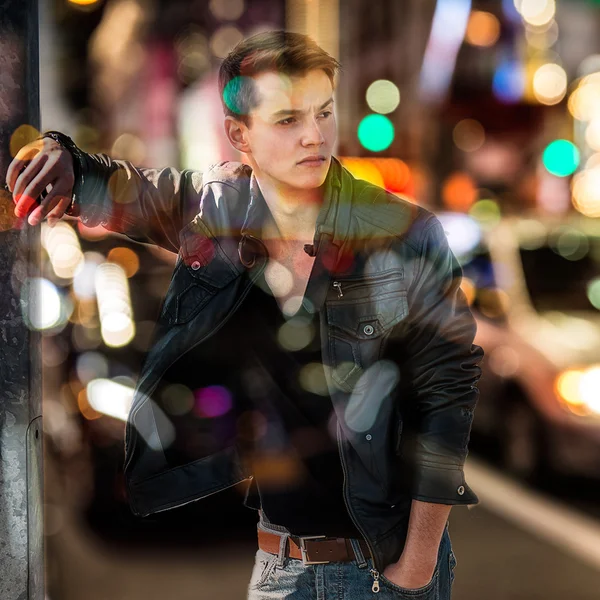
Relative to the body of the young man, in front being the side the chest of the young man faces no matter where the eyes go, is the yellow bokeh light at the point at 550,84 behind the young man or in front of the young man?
behind

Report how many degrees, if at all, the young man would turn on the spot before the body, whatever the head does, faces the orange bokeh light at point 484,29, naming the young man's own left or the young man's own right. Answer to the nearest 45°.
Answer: approximately 180°

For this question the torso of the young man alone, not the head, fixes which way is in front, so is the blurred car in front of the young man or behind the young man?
behind

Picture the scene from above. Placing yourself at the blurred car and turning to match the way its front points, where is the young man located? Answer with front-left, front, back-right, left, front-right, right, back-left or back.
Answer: front-right

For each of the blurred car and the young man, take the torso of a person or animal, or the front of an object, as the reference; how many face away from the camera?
0

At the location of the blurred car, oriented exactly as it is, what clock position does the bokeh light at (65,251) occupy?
The bokeh light is roughly at 4 o'clock from the blurred car.

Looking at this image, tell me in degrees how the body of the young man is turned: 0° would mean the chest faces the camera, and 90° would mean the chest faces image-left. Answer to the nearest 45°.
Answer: approximately 0°

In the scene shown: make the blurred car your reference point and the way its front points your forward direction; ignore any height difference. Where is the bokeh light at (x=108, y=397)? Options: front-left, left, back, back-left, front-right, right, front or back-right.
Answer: right

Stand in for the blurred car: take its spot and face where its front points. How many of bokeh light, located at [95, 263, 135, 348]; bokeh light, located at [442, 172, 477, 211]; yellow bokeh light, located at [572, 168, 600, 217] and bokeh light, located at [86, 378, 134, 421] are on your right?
2

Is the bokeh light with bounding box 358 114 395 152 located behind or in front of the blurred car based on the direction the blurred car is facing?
behind

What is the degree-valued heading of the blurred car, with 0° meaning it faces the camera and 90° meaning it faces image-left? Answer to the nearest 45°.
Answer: approximately 315°

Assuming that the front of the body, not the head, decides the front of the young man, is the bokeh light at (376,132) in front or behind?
behind

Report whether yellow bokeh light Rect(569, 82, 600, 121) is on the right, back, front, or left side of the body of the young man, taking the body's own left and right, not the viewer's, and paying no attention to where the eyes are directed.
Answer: back
